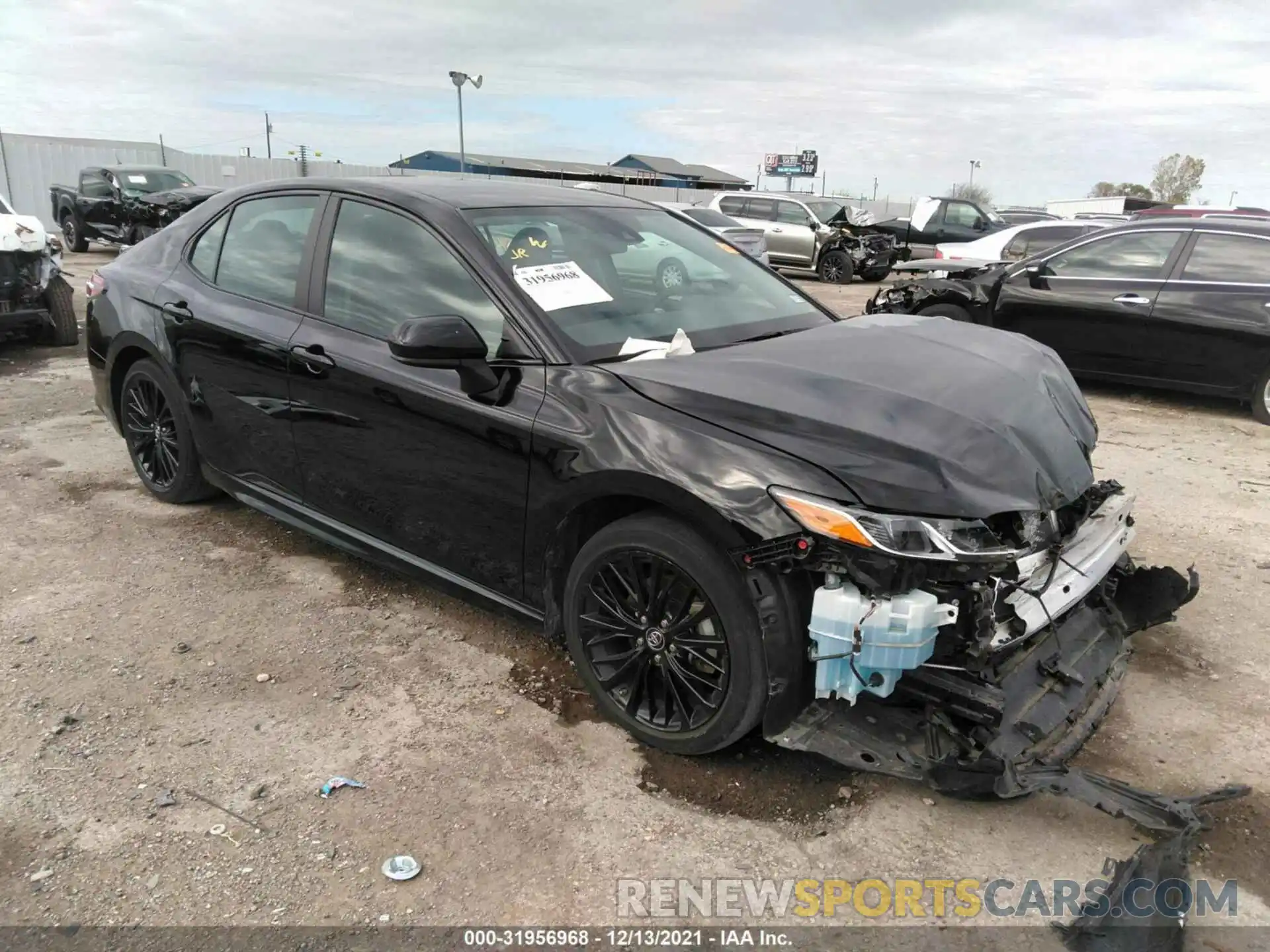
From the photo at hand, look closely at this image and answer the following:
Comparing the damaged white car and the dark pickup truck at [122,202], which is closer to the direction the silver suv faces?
the damaged white car

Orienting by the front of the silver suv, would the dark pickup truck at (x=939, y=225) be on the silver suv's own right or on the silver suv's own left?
on the silver suv's own left

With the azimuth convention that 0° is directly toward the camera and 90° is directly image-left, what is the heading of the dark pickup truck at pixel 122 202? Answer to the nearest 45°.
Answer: approximately 315°

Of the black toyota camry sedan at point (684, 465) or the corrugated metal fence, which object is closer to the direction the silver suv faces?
the black toyota camry sedan

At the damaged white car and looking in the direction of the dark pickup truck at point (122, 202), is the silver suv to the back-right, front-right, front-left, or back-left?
front-right

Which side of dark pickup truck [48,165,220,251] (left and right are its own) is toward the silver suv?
front

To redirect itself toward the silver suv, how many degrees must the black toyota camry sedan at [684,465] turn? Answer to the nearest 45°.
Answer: approximately 135° to its left

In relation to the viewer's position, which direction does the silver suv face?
facing the viewer and to the right of the viewer

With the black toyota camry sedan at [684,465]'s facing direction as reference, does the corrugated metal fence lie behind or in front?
behind

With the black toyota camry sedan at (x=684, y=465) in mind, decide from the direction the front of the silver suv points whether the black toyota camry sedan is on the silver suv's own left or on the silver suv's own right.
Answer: on the silver suv's own right
